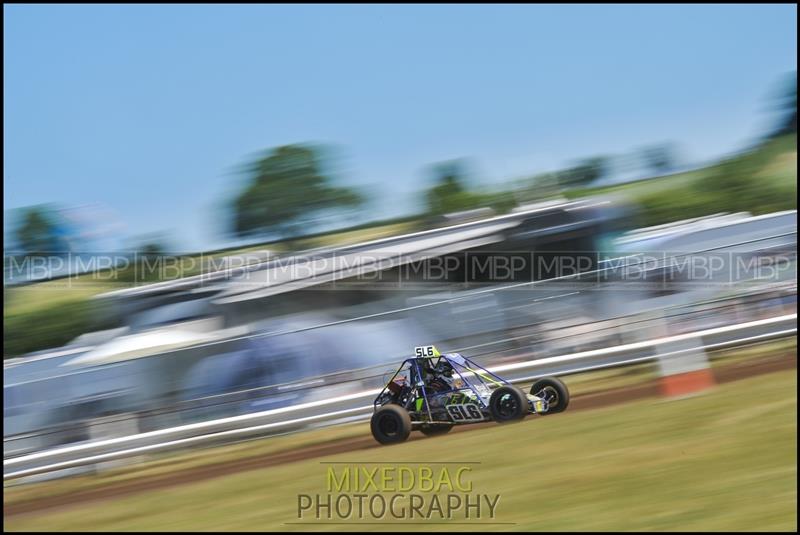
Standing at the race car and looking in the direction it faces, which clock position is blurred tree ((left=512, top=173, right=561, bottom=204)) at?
The blurred tree is roughly at 8 o'clock from the race car.

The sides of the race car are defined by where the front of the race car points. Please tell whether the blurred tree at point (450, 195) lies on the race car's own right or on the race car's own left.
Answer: on the race car's own left

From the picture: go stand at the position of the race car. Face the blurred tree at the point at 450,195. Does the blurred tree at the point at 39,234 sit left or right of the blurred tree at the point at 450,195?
left

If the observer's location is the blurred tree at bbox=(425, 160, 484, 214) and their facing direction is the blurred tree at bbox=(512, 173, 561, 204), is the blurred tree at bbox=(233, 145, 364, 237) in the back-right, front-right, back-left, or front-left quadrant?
back-right

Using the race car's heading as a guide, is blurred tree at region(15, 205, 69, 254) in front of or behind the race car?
behind

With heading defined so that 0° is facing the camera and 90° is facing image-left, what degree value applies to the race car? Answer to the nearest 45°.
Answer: approximately 315°

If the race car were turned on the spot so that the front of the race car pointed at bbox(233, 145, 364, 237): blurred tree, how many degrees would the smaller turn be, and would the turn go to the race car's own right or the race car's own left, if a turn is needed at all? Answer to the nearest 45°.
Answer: approximately 135° to the race car's own left

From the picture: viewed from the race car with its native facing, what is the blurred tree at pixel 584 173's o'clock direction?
The blurred tree is roughly at 8 o'clock from the race car.
